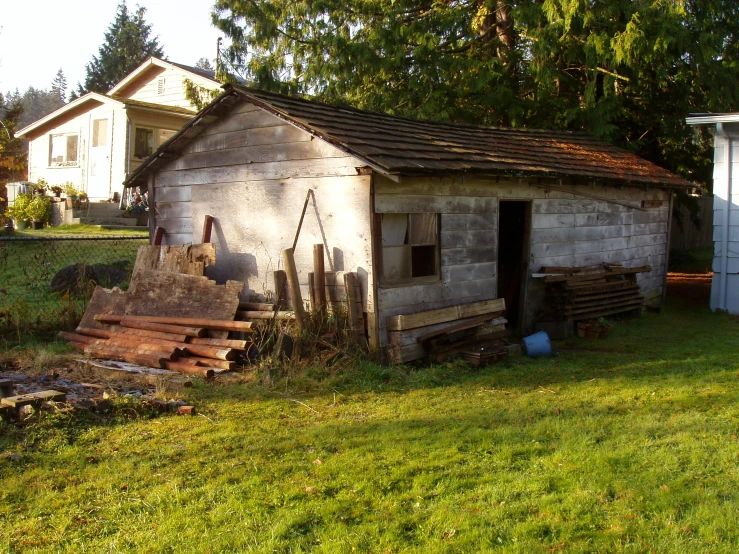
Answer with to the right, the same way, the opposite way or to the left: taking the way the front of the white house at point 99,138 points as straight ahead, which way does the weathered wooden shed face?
to the left

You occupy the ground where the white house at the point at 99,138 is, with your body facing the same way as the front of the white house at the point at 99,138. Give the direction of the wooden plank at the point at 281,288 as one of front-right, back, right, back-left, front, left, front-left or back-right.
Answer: front-left

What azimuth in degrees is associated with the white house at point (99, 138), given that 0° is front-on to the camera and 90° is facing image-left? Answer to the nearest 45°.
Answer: approximately 45°

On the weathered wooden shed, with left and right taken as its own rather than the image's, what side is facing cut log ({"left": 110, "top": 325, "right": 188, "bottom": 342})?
right

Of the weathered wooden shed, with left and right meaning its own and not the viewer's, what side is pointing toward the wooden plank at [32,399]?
right

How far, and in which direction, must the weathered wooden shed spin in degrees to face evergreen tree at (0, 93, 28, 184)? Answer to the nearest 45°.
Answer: approximately 180°

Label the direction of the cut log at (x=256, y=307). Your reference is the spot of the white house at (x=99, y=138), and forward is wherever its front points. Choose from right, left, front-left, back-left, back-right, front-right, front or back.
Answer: front-left

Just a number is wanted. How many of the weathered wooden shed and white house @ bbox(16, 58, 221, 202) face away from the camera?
0

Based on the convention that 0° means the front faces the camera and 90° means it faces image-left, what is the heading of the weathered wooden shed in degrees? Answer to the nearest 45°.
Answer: approximately 315°
